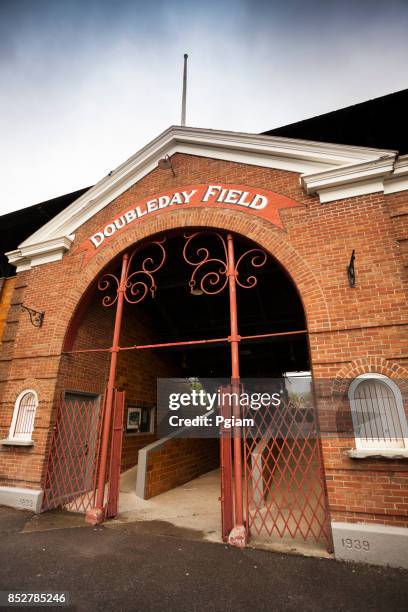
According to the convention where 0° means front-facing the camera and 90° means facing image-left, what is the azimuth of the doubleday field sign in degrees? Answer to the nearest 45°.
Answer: approximately 45°

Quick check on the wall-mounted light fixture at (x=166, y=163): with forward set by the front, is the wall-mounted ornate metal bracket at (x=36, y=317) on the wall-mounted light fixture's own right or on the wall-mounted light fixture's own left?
on the wall-mounted light fixture's own right

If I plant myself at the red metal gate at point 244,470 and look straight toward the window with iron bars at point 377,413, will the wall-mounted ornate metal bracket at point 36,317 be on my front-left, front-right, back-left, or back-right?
back-right

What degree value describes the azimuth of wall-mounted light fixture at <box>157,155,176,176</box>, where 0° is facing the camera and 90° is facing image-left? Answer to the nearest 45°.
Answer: approximately 45°
